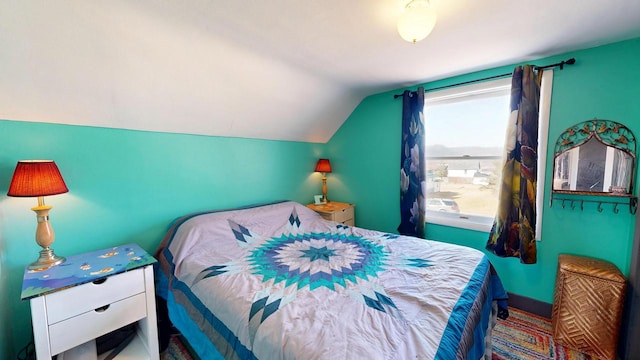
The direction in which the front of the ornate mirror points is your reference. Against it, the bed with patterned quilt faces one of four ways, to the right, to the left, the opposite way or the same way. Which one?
to the left

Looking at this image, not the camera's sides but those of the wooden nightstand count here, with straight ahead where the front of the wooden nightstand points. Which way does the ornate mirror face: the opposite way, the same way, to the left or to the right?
to the right

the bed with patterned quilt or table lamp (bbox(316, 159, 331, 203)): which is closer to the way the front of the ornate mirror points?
the bed with patterned quilt

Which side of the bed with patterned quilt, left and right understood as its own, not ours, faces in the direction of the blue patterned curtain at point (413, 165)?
left

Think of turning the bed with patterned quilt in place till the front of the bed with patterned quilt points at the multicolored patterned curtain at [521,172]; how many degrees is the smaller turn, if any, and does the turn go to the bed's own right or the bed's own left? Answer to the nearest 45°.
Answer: approximately 90° to the bed's own left

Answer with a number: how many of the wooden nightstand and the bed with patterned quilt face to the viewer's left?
0

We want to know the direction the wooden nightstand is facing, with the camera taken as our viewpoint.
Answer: facing the viewer and to the right of the viewer

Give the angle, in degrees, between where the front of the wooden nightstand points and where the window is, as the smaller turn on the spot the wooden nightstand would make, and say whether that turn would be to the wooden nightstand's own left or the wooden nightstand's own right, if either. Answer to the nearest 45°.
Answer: approximately 45° to the wooden nightstand's own left
